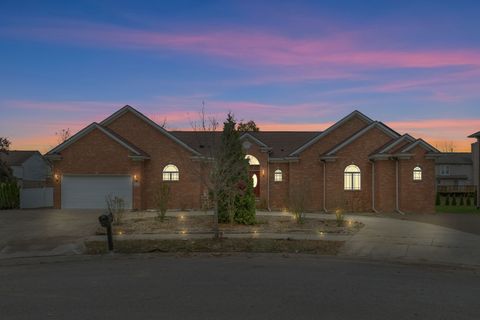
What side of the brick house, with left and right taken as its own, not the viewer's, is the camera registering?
front
